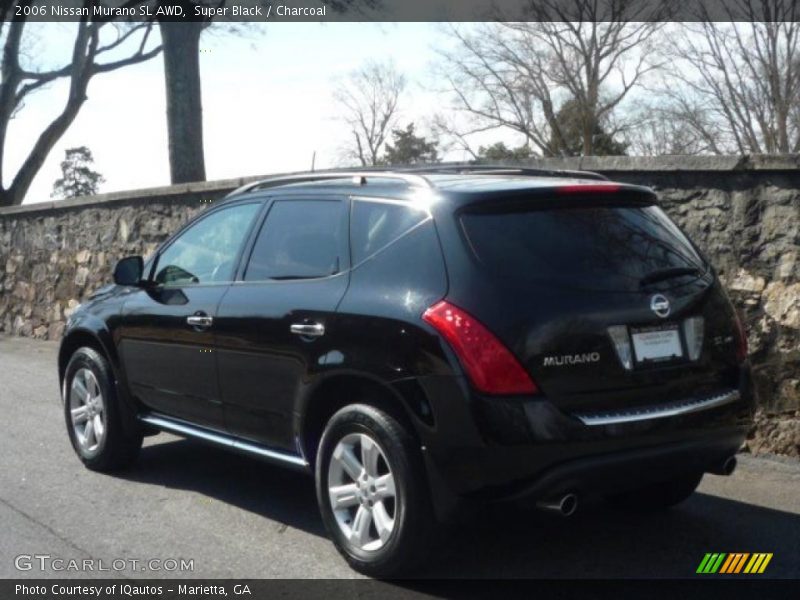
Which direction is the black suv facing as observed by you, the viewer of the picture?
facing away from the viewer and to the left of the viewer

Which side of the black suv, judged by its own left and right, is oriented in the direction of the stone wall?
right
